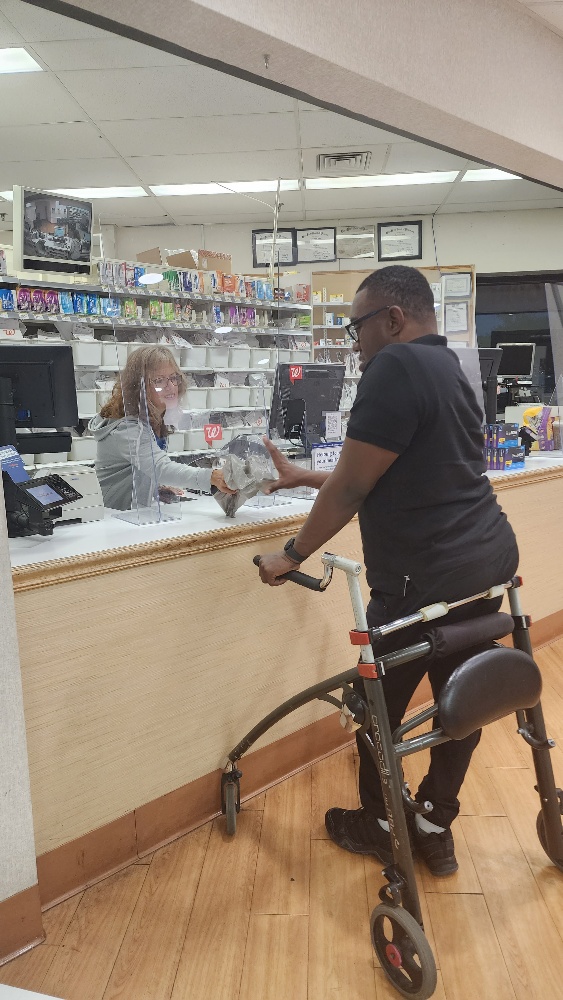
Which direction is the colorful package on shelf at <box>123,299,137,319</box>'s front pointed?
toward the camera

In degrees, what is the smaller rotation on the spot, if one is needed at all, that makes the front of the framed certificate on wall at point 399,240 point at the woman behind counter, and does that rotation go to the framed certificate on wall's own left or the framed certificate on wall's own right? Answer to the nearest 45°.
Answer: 0° — it already faces them

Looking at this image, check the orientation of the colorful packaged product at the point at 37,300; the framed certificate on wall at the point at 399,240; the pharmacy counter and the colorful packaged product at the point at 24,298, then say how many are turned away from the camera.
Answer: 0

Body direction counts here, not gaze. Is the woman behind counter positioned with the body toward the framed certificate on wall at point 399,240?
no

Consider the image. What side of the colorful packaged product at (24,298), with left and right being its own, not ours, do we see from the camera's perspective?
front

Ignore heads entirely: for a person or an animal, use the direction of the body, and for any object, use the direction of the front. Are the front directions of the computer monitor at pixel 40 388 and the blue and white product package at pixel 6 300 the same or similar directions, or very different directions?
very different directions

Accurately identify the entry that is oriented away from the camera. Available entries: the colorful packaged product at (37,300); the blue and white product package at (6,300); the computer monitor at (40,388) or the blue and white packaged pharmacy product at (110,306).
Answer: the computer monitor

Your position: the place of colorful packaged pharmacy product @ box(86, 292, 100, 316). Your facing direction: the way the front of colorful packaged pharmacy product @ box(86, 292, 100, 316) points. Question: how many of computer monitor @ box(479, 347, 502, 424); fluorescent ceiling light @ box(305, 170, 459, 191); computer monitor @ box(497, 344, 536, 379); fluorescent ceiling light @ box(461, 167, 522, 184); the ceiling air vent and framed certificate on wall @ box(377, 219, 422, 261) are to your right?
0

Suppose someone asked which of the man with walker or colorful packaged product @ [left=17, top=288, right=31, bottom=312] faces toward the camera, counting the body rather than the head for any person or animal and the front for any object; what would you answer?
the colorful packaged product

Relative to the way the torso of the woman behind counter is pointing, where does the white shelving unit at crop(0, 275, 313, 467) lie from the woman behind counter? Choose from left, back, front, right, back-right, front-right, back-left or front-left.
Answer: back-left

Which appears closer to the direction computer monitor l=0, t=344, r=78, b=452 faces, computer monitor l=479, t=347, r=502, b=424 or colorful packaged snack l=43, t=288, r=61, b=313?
the colorful packaged snack

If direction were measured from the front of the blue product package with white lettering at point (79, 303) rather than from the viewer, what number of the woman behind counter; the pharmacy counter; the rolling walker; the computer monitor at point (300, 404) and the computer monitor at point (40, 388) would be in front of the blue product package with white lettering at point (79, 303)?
5

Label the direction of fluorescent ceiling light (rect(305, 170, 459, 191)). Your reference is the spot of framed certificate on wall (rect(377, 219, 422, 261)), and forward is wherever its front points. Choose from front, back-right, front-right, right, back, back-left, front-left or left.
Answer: front

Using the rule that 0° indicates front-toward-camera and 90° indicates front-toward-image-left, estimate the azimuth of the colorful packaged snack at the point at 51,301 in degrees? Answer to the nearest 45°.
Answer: approximately 0°

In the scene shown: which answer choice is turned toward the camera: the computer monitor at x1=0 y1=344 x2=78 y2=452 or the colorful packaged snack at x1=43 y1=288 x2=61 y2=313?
the colorful packaged snack

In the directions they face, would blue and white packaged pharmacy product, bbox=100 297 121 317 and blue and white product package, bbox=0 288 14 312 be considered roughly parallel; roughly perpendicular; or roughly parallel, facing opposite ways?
roughly parallel

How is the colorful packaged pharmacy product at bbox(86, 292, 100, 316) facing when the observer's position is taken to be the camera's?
facing the viewer
